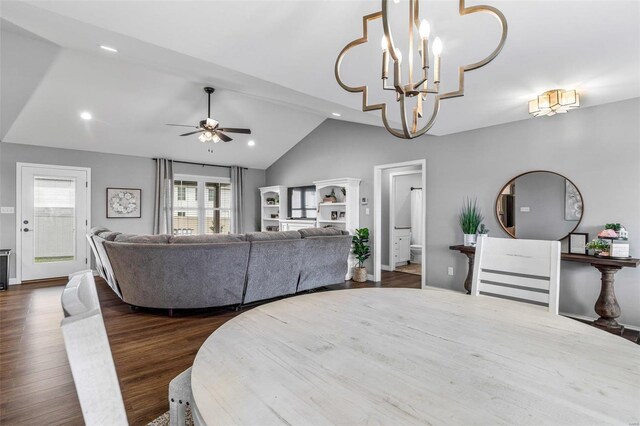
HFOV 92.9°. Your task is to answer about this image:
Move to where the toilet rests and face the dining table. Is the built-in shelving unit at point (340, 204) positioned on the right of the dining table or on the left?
right

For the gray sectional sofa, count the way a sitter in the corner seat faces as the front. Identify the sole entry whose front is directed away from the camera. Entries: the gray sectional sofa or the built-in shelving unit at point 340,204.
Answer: the gray sectional sofa

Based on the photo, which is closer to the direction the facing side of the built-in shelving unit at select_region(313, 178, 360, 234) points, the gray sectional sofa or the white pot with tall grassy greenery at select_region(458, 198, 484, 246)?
the gray sectional sofa

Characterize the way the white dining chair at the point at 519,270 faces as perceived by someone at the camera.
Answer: facing the viewer and to the left of the viewer

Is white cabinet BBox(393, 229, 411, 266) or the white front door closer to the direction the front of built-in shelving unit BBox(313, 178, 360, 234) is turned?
the white front door

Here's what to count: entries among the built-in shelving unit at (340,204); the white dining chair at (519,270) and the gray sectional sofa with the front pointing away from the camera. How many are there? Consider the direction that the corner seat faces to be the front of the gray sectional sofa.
1

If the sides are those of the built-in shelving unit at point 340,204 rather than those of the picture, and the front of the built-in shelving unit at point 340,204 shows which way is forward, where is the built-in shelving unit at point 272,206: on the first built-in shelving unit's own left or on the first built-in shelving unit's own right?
on the first built-in shelving unit's own right

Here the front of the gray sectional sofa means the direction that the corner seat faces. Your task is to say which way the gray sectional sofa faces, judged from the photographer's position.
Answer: facing away from the viewer

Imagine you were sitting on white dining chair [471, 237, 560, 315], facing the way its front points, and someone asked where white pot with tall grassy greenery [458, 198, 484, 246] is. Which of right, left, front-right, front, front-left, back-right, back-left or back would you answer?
back-right

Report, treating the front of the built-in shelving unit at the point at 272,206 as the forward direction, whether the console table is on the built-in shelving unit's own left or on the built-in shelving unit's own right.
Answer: on the built-in shelving unit's own left

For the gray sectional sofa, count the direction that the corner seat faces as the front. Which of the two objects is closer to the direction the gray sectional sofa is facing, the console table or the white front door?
the white front door

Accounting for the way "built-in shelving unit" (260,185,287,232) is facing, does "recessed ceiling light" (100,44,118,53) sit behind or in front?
in front
